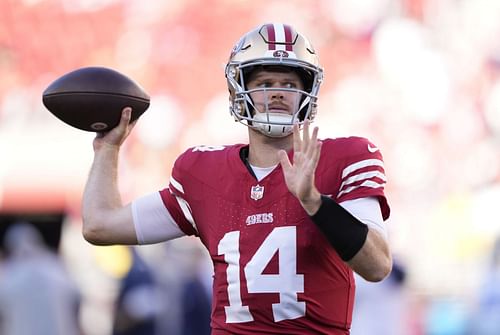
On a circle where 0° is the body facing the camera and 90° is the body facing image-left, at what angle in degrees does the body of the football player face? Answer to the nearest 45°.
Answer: approximately 0°
